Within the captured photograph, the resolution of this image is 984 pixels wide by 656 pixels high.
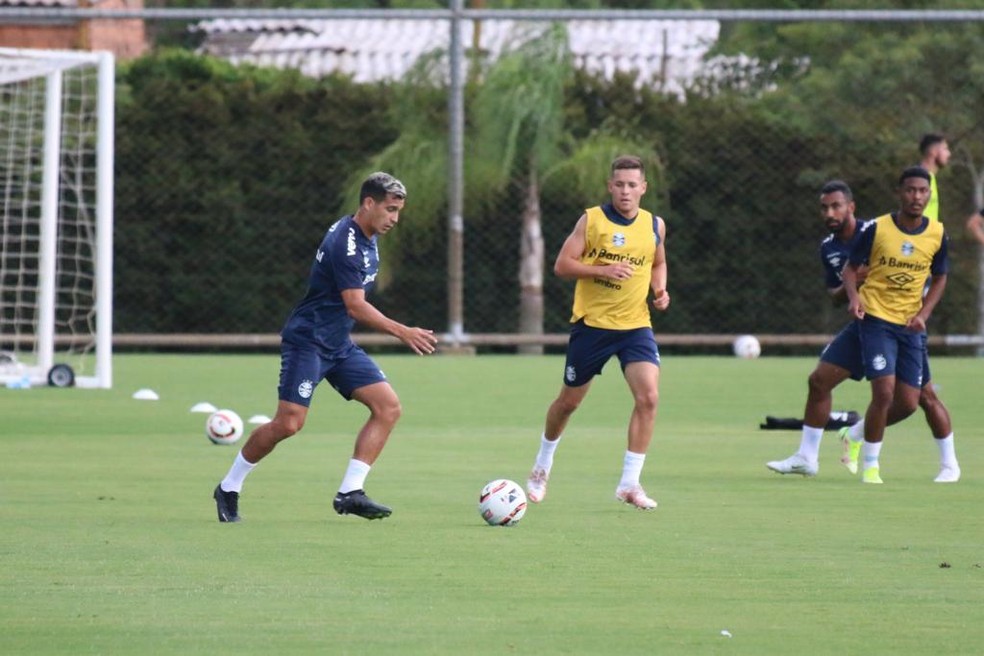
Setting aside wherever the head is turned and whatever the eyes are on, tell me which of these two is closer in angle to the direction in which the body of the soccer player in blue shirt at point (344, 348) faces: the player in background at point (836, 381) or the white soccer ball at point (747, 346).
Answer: the player in background

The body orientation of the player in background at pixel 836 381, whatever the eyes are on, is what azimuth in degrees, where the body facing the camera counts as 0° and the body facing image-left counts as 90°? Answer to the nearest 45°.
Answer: approximately 45°

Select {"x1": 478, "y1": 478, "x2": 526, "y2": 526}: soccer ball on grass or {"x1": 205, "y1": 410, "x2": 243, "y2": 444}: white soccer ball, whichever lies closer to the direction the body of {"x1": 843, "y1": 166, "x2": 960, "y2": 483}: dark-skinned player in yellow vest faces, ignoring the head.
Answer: the soccer ball on grass

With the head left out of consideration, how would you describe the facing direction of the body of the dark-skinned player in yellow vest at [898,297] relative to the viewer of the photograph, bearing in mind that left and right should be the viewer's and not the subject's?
facing the viewer

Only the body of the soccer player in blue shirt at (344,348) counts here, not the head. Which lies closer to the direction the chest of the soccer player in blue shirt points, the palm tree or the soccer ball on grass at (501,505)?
the soccer ball on grass

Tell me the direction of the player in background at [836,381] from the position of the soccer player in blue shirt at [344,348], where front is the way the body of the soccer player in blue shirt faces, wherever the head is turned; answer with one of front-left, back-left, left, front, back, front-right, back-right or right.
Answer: front-left

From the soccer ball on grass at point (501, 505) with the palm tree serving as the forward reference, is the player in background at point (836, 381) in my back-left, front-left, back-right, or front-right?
front-right

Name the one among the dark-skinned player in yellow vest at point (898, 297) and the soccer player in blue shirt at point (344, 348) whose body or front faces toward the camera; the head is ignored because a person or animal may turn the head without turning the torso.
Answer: the dark-skinned player in yellow vest

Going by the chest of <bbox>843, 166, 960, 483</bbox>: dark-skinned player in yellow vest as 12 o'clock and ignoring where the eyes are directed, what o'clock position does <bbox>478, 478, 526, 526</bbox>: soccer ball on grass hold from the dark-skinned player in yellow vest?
The soccer ball on grass is roughly at 1 o'clock from the dark-skinned player in yellow vest.

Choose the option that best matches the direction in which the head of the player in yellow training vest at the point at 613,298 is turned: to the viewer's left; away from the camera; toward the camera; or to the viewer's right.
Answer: toward the camera

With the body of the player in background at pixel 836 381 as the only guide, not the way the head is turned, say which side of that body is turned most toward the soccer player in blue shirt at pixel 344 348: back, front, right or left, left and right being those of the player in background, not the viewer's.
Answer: front

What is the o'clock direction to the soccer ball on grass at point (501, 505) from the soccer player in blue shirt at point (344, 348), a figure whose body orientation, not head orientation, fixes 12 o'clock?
The soccer ball on grass is roughly at 1 o'clock from the soccer player in blue shirt.

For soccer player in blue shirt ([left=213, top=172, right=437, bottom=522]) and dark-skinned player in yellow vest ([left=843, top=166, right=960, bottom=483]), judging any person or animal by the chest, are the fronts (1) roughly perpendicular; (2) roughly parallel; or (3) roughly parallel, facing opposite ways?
roughly perpendicular

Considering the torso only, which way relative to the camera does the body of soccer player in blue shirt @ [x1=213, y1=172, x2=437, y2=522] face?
to the viewer's right

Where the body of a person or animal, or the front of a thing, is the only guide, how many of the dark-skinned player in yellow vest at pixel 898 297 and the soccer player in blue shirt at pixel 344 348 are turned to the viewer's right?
1

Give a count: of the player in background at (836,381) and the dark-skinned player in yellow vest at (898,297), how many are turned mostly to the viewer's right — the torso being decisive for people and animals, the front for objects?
0

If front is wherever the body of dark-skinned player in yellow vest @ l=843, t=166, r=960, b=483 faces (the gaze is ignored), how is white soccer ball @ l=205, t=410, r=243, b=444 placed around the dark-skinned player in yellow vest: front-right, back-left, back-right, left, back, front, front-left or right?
right
